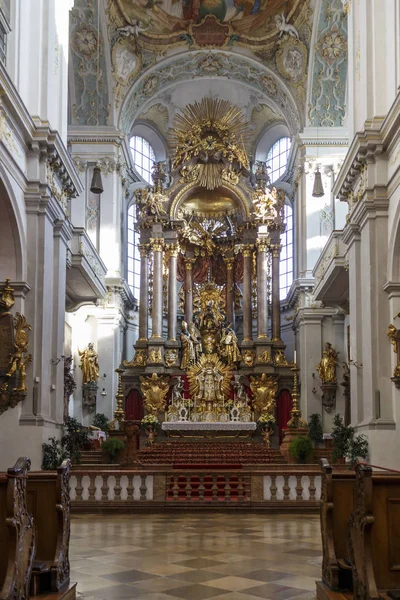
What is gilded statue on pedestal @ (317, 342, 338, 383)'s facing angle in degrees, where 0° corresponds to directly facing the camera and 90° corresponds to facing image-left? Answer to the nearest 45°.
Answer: approximately 45°

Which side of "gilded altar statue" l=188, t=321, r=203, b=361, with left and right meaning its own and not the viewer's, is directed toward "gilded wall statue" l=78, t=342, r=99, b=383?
right

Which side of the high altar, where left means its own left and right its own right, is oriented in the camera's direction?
front

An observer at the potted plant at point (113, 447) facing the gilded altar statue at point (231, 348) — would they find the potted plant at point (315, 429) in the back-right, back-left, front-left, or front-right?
front-right

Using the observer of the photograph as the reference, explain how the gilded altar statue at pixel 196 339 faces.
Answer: facing the viewer and to the right of the viewer

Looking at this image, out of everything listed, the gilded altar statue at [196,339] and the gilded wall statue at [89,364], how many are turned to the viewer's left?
0

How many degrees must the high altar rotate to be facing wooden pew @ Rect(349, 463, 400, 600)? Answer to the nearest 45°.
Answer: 0° — it already faces it

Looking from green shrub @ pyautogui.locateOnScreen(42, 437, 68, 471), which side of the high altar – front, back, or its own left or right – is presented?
front

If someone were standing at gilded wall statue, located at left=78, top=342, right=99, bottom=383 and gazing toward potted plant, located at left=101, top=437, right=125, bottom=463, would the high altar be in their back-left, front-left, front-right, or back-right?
back-left

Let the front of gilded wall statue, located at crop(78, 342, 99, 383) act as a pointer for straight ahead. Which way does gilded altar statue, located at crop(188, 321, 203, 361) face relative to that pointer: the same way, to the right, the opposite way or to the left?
the same way

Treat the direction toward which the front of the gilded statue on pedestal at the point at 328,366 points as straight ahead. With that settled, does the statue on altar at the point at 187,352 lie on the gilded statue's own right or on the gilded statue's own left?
on the gilded statue's own right

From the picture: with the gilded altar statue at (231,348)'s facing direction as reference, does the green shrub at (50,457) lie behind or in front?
in front

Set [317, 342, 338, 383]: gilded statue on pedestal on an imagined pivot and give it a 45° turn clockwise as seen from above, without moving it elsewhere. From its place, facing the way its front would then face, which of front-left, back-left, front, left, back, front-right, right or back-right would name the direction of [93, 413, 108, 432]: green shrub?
front

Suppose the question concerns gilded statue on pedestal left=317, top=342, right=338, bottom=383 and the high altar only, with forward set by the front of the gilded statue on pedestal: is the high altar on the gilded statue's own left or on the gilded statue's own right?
on the gilded statue's own right

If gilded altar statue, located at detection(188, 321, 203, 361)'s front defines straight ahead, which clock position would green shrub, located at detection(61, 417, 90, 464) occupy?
The green shrub is roughly at 2 o'clock from the gilded altar statue.

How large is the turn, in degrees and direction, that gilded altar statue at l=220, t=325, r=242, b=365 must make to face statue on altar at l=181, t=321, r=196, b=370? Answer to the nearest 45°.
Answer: approximately 45° to its right
